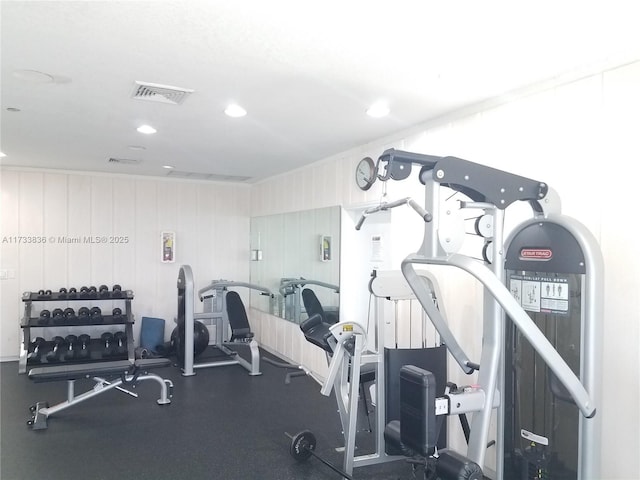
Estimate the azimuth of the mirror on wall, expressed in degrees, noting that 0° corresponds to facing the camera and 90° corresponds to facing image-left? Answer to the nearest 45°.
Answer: approximately 45°

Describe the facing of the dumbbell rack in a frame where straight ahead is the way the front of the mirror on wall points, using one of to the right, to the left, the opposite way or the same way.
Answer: to the left

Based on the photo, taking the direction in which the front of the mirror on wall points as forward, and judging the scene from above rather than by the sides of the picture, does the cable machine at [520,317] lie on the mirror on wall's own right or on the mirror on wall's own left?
on the mirror on wall's own left

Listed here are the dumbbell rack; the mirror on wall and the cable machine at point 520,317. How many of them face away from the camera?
0

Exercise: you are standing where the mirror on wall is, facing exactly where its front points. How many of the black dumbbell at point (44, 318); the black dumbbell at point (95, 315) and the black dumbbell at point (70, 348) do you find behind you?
0

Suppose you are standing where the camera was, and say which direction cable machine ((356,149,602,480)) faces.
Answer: facing the viewer and to the left of the viewer

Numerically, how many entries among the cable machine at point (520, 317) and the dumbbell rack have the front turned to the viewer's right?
0

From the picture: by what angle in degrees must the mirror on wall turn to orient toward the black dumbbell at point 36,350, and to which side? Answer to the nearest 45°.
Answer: approximately 45° to its right

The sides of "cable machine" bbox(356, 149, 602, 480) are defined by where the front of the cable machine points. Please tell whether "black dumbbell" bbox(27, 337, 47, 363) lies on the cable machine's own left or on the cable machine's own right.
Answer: on the cable machine's own right

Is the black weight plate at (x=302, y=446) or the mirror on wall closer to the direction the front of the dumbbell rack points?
the black weight plate

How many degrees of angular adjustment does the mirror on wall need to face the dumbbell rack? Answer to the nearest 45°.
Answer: approximately 45° to its right

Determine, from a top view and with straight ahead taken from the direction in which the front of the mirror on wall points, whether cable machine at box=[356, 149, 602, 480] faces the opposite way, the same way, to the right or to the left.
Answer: the same way

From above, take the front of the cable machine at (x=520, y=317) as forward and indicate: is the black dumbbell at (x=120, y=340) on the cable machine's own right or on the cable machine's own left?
on the cable machine's own right

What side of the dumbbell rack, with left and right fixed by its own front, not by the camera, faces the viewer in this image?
front

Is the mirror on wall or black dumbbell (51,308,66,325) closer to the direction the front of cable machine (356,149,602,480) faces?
the black dumbbell
